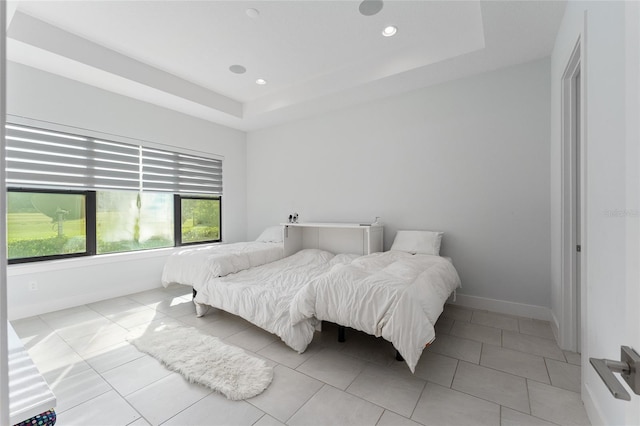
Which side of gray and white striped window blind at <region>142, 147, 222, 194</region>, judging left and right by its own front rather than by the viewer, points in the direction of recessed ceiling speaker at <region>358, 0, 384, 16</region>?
front

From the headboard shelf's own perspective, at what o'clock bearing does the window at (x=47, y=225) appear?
The window is roughly at 1 o'clock from the headboard shelf.

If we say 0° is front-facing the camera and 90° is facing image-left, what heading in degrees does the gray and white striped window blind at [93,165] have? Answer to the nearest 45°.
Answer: approximately 315°

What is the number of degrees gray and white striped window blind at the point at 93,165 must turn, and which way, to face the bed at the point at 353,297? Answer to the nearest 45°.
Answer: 0° — it already faces it

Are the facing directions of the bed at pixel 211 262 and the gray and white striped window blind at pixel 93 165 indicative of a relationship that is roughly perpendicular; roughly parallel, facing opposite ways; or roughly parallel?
roughly perpendicular

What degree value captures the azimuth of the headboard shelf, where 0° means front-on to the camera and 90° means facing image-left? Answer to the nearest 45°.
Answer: approximately 45°

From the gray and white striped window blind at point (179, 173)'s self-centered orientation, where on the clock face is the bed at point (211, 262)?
The bed is roughly at 1 o'clock from the gray and white striped window blind.

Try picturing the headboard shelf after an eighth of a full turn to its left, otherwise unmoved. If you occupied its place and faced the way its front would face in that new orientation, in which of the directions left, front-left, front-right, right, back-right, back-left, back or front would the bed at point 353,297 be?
front

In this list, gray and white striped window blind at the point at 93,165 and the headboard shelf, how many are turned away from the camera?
0

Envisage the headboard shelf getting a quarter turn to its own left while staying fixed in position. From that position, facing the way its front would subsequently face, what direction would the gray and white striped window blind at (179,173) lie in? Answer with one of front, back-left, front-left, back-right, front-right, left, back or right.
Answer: back-right

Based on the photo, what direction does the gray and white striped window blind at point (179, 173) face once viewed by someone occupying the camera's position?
facing the viewer and to the right of the viewer

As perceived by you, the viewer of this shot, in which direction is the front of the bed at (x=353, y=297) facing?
facing the viewer and to the left of the viewer
